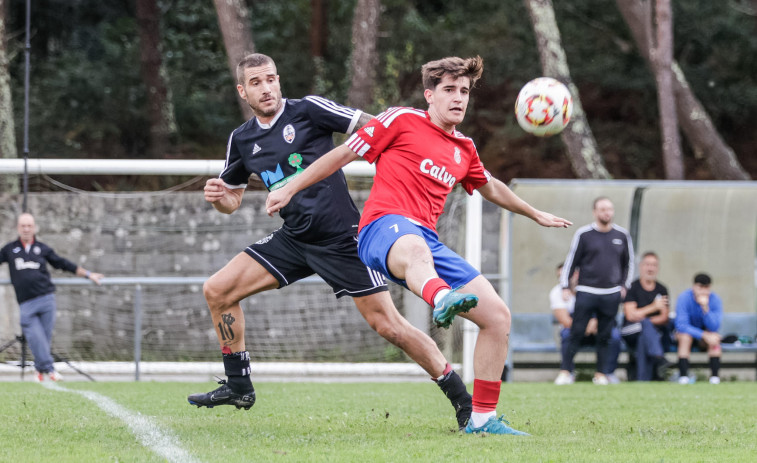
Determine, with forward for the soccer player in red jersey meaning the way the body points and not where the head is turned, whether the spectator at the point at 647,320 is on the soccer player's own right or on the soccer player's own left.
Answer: on the soccer player's own left

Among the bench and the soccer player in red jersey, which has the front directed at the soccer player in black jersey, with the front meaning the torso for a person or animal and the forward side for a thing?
the bench

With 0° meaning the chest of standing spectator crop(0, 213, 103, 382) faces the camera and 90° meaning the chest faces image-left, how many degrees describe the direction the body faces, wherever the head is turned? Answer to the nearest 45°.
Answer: approximately 0°

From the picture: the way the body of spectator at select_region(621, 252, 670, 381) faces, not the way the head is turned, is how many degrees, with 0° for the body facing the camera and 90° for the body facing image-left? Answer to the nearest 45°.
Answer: approximately 0°

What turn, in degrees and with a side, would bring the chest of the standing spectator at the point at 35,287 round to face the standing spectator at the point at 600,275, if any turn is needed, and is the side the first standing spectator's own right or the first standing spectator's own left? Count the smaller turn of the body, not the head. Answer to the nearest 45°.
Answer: approximately 90° to the first standing spectator's own left

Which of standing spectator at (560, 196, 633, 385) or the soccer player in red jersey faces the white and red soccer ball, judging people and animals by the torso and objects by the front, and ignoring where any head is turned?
the standing spectator

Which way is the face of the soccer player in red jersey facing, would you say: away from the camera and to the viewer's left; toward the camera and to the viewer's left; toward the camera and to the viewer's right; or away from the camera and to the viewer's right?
toward the camera and to the viewer's right
